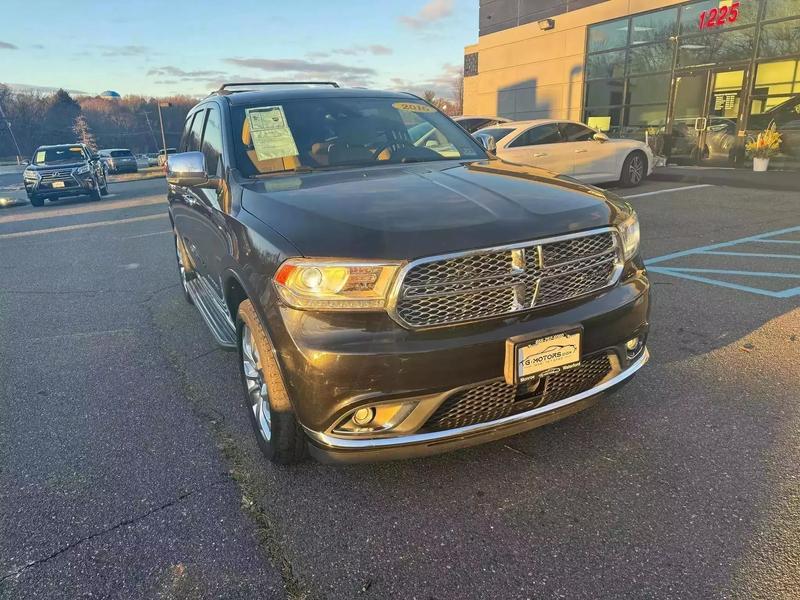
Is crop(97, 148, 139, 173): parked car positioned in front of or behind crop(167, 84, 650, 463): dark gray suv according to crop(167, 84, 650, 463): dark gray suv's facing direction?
behind

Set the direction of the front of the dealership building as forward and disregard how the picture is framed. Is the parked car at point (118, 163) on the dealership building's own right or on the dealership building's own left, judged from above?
on the dealership building's own right

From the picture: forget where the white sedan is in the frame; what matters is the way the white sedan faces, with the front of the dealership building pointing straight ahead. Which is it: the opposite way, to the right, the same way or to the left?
the opposite way

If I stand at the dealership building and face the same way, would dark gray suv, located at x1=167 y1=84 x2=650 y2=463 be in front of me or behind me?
in front

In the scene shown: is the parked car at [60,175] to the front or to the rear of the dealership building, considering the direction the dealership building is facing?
to the front

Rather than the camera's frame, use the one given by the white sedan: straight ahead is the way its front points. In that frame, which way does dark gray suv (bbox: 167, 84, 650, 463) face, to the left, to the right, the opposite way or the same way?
to the right

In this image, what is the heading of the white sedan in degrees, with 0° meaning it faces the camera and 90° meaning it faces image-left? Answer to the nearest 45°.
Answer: approximately 225°

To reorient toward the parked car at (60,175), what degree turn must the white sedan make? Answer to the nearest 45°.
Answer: approximately 135° to its left

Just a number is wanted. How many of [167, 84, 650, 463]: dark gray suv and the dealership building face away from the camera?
0

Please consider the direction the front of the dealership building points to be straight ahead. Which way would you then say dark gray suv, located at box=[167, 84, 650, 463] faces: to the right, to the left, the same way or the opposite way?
to the left

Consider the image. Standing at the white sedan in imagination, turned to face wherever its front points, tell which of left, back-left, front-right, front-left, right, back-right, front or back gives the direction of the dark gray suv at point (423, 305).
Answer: back-right
